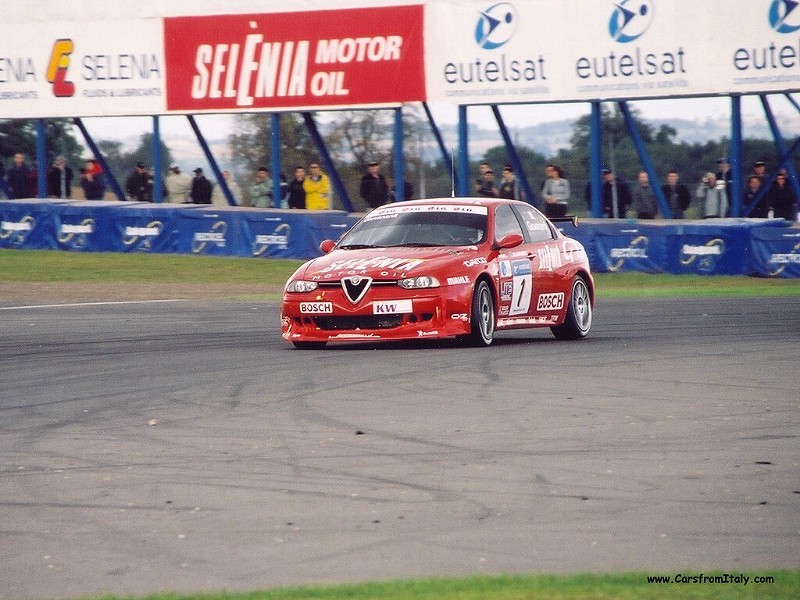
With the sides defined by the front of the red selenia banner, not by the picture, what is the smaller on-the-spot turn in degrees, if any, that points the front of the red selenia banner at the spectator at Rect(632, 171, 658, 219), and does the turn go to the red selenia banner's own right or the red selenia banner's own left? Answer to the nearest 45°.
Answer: approximately 45° to the red selenia banner's own left

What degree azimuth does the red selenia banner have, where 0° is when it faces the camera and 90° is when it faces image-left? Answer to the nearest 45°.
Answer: approximately 0°

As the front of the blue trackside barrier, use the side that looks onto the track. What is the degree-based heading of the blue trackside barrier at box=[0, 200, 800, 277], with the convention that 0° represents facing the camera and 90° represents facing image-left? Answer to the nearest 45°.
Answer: approximately 0°

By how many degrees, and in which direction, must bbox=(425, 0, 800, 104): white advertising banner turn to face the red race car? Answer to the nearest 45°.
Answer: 0° — it already faces it

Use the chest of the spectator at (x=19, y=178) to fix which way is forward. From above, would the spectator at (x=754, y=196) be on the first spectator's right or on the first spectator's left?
on the first spectator's left

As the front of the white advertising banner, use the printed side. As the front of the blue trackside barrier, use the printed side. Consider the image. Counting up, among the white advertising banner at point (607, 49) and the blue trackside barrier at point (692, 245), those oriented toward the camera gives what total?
2
